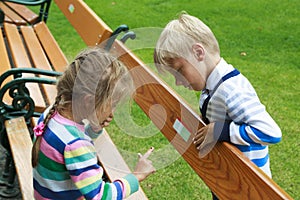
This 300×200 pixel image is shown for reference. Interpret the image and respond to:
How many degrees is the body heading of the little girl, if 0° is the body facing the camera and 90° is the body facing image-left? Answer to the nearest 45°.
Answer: approximately 225°
